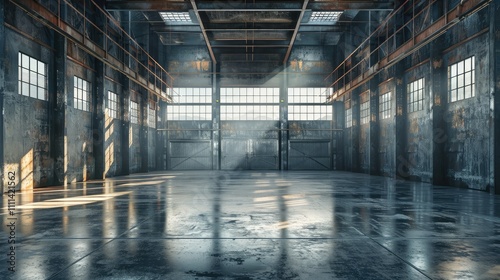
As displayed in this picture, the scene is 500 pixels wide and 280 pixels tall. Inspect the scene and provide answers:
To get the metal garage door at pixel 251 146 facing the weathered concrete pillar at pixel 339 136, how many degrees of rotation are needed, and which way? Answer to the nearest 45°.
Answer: approximately 90° to its left

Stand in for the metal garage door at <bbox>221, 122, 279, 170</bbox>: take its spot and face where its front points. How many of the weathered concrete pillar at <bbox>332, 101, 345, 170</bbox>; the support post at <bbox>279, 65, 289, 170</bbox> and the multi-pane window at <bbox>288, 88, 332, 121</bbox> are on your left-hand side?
3

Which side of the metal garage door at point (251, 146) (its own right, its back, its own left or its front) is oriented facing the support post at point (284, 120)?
left

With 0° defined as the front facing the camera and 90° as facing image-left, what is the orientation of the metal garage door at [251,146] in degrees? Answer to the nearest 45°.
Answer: approximately 0°

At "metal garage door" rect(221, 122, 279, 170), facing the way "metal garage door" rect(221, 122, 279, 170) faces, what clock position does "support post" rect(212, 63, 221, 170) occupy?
The support post is roughly at 3 o'clock from the metal garage door.

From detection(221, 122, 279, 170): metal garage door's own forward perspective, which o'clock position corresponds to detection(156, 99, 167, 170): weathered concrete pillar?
The weathered concrete pillar is roughly at 3 o'clock from the metal garage door.

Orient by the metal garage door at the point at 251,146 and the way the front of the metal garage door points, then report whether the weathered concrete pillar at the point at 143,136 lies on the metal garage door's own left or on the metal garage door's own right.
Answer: on the metal garage door's own right
